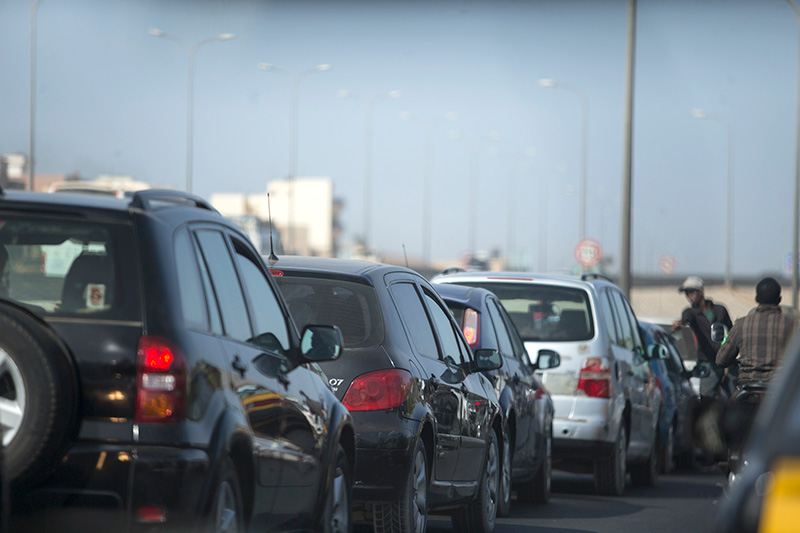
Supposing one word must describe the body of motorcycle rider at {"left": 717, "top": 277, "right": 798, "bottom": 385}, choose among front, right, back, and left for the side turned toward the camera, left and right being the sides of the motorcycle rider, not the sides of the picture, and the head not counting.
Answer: back

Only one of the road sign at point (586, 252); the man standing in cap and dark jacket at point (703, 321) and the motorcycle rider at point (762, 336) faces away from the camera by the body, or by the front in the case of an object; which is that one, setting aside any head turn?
the motorcycle rider at point (762, 336)

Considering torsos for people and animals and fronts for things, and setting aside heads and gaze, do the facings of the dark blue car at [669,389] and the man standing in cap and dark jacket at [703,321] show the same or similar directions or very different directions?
very different directions

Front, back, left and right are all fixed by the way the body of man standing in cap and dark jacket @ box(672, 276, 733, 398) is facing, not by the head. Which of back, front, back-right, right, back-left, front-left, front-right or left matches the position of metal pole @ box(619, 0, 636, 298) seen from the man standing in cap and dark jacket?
back-right

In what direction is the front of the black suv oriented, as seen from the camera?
facing away from the viewer and to the right of the viewer

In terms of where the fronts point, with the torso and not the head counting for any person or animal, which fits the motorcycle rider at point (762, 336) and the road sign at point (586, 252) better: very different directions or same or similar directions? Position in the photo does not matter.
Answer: very different directions

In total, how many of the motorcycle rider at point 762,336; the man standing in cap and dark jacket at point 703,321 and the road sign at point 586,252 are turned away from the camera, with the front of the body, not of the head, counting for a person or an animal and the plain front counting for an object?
1

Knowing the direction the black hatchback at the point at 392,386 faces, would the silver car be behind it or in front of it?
in front

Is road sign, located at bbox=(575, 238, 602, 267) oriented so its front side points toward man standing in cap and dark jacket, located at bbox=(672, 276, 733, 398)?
yes

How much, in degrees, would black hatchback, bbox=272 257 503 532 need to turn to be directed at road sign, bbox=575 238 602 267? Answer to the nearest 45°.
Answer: approximately 45° to its left

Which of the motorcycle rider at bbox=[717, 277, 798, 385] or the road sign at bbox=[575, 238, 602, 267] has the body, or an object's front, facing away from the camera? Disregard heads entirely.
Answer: the motorcycle rider

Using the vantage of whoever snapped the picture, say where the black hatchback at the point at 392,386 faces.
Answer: facing away from the viewer and to the right of the viewer

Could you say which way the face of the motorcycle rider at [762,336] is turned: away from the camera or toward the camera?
away from the camera

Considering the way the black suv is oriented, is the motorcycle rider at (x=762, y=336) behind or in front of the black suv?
in front
